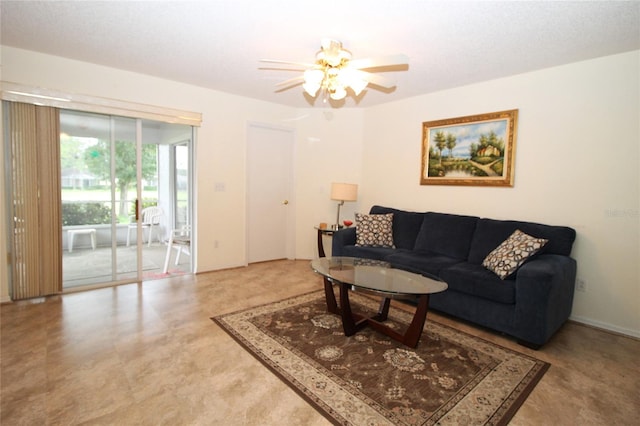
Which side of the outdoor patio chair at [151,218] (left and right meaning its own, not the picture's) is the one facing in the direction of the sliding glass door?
front

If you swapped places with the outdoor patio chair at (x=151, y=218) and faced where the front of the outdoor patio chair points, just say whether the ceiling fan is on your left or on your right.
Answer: on your left

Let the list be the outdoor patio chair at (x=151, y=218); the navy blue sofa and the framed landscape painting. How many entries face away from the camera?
0

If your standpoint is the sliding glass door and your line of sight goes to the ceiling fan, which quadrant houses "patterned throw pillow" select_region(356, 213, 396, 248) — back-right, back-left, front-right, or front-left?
front-left

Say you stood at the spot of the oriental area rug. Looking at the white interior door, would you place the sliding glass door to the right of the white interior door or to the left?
left

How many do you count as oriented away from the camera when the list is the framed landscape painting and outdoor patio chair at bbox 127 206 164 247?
0

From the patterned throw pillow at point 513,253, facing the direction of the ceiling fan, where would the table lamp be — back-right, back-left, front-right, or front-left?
front-right

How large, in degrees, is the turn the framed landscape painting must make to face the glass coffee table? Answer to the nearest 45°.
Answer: approximately 45° to its left

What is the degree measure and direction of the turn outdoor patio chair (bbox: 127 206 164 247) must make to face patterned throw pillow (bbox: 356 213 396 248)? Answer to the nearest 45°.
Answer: approximately 90° to its left

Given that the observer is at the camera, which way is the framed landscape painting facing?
facing the viewer and to the left of the viewer

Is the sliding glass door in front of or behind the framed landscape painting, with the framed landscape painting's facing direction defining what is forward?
in front

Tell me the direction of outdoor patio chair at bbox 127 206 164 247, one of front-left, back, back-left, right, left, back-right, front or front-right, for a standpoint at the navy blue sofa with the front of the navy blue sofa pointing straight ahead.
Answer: front-right

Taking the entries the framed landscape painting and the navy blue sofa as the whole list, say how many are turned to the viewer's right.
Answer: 0

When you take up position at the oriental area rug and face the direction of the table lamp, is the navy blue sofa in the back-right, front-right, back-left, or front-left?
front-right
